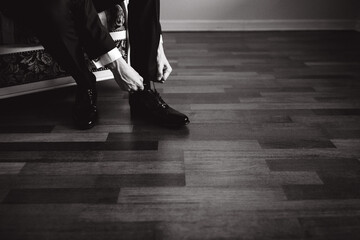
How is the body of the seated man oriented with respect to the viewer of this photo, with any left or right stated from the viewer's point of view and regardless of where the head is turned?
facing the viewer and to the right of the viewer
